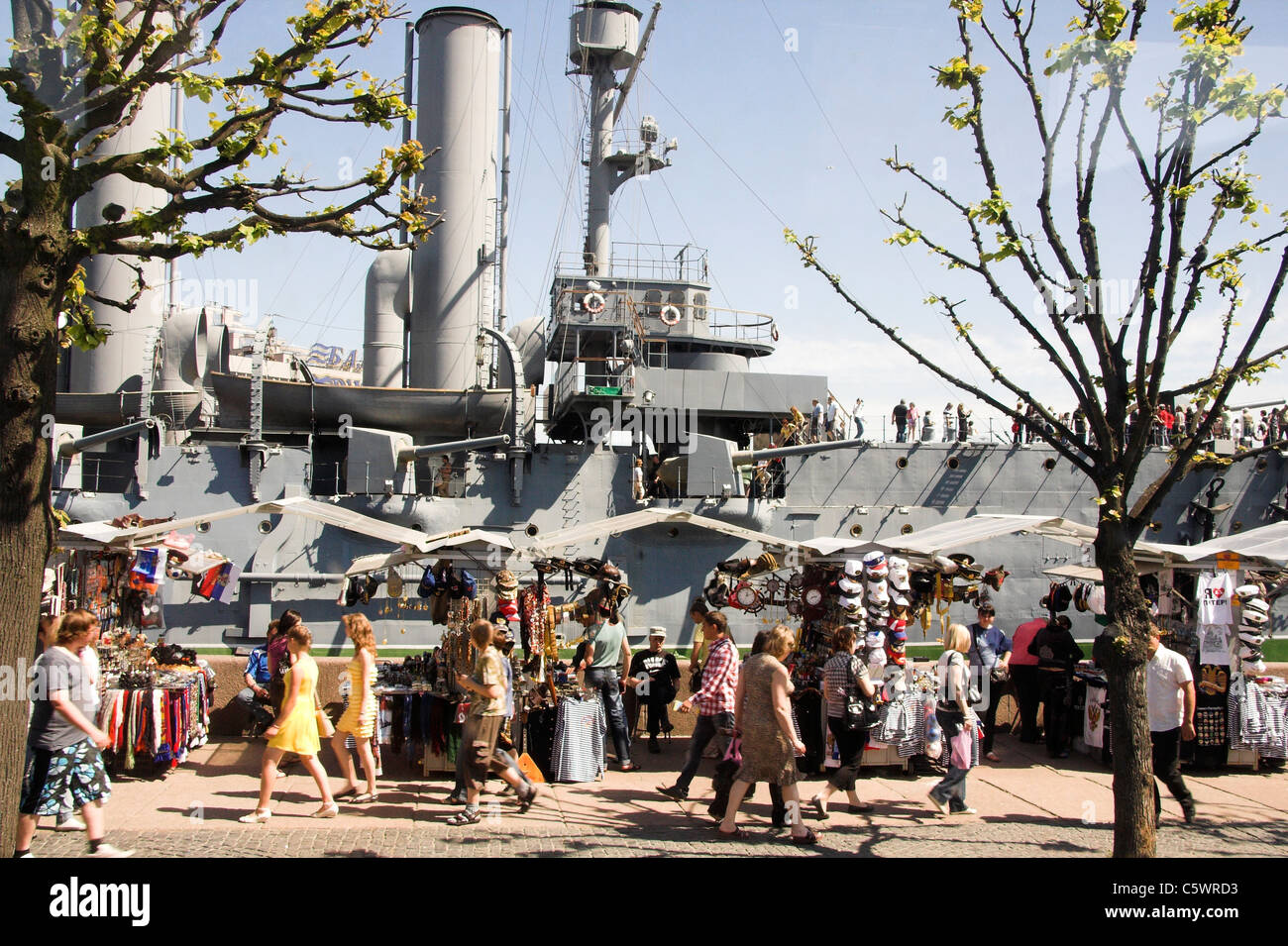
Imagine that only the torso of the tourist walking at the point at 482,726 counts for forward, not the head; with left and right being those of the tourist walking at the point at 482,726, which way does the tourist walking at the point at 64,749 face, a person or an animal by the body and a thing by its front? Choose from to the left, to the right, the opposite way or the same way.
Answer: the opposite way

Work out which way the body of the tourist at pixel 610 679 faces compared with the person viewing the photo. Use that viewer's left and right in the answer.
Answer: facing away from the viewer

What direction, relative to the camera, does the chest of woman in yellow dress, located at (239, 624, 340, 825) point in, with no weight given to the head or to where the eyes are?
to the viewer's left

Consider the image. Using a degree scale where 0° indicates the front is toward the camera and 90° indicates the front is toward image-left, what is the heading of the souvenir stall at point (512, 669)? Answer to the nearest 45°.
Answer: approximately 0°

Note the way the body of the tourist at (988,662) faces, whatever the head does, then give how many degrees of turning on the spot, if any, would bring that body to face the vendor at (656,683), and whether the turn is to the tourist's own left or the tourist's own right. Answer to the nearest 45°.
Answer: approximately 90° to the tourist's own right

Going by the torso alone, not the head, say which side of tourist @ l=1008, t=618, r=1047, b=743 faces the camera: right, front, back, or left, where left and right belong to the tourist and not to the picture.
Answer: back

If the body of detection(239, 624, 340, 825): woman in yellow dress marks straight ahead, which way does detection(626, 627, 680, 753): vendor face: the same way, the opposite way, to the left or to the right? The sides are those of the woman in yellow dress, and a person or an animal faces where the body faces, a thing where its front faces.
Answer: to the left

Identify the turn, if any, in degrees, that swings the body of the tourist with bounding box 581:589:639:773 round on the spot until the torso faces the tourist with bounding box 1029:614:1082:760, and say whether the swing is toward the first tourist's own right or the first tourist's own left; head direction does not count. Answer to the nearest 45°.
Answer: approximately 90° to the first tourist's own right

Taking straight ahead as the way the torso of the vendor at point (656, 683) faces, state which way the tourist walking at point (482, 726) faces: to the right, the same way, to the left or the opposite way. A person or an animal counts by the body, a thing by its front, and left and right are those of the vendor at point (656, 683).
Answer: to the right

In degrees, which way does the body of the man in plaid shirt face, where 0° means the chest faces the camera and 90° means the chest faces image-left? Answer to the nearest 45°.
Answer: approximately 90°

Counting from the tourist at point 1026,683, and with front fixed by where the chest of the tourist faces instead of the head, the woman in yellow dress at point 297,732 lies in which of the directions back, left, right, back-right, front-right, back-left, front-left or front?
back-left

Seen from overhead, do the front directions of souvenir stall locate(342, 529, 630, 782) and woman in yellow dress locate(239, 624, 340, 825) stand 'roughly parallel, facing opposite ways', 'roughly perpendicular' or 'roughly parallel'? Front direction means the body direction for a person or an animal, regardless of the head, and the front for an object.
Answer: roughly perpendicular

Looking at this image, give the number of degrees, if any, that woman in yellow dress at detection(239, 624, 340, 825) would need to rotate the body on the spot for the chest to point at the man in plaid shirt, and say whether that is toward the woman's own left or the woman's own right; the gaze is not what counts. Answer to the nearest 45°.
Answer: approximately 180°
